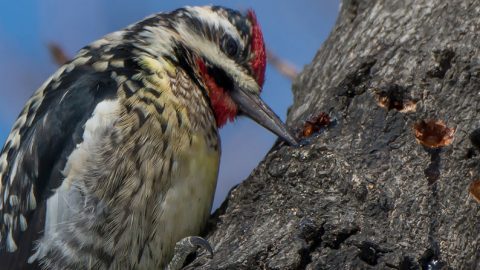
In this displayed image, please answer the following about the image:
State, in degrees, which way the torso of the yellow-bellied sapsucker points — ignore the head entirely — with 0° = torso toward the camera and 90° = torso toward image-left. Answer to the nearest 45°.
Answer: approximately 270°
